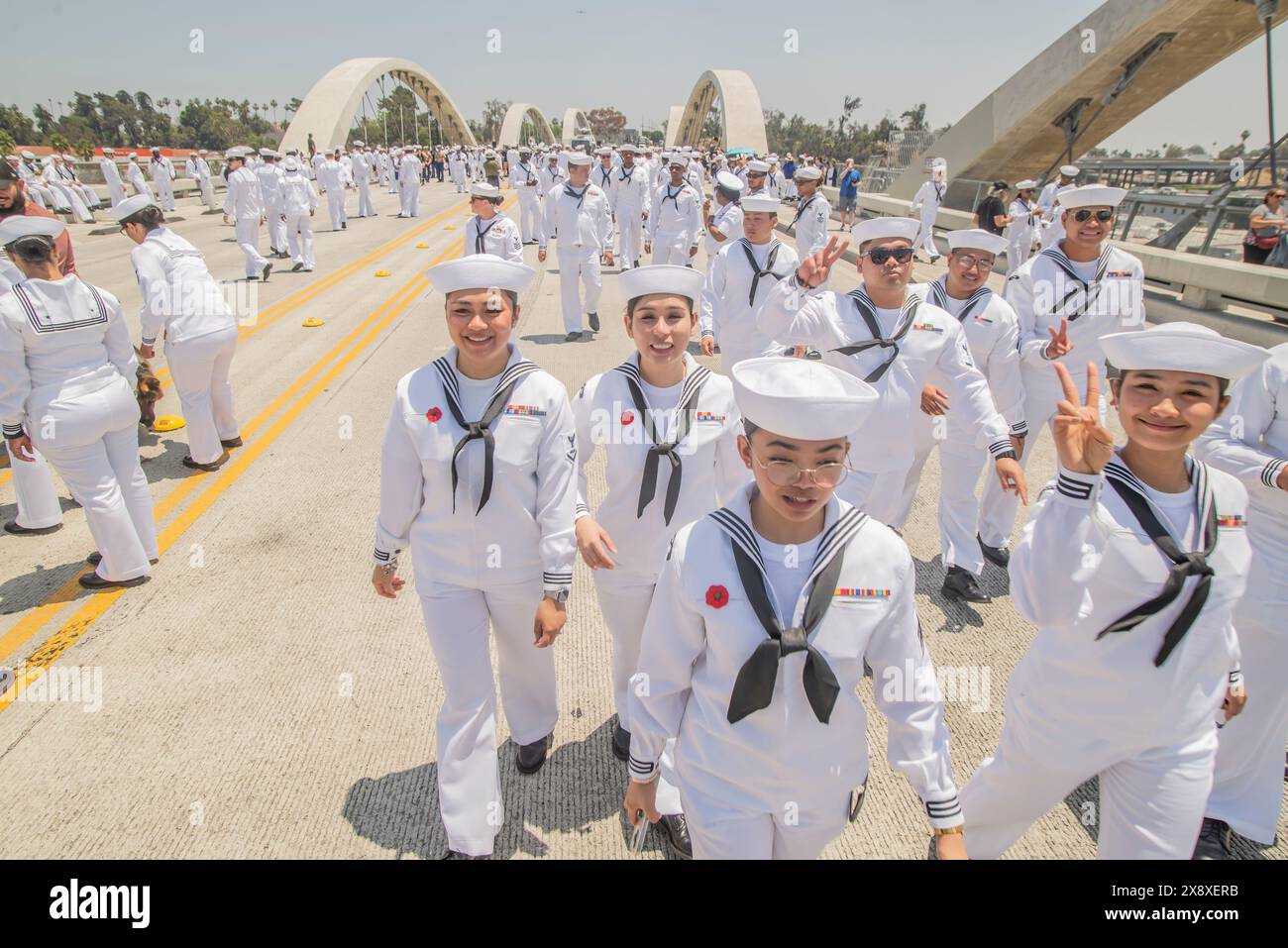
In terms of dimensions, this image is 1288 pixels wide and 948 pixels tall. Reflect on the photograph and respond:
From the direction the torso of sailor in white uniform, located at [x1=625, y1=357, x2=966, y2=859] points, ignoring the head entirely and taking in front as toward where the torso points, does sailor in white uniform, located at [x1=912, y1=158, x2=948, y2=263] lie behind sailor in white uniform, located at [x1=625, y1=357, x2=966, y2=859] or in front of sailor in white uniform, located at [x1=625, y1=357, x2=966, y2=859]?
behind

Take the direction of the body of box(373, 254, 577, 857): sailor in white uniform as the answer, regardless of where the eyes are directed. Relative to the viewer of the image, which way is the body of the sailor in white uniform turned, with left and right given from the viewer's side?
facing the viewer

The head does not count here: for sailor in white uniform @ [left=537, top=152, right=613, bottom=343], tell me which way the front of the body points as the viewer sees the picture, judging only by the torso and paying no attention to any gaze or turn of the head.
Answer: toward the camera

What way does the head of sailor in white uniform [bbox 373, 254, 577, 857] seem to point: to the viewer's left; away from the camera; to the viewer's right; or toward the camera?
toward the camera

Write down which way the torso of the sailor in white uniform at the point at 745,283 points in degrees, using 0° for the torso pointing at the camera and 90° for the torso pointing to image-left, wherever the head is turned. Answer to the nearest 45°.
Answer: approximately 0°

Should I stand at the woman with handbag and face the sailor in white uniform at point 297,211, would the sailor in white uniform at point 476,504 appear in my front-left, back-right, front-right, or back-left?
front-left

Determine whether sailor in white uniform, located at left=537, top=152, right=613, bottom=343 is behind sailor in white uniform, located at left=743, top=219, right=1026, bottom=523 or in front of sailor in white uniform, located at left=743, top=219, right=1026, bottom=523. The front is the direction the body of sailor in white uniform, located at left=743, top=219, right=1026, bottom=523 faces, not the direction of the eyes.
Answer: behind

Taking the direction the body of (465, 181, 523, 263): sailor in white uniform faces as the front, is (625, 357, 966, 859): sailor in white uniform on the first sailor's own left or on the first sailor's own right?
on the first sailor's own left

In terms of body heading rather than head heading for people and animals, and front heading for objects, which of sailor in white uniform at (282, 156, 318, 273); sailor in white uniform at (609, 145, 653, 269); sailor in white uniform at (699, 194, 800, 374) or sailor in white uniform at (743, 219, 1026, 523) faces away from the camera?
sailor in white uniform at (282, 156, 318, 273)

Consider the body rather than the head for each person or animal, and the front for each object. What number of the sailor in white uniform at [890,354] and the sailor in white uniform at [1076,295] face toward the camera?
2

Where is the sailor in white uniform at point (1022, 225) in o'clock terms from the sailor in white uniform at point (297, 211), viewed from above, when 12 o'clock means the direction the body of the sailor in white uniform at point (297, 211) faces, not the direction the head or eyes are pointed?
the sailor in white uniform at point (1022, 225) is roughly at 4 o'clock from the sailor in white uniform at point (297, 211).

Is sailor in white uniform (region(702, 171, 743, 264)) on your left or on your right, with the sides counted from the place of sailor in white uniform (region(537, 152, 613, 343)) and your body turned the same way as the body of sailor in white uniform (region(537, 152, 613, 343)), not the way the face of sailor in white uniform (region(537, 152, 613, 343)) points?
on your left

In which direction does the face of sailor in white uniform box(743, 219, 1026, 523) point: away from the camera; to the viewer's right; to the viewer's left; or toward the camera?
toward the camera
